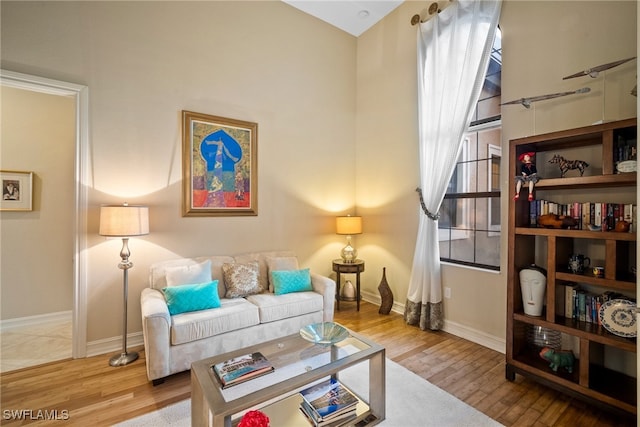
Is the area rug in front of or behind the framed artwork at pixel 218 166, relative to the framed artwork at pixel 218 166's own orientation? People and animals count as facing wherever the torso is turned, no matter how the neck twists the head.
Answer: in front

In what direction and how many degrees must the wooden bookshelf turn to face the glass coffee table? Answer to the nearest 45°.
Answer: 0° — it already faces it

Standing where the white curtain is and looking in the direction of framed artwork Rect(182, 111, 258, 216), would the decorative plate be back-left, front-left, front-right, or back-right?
back-left

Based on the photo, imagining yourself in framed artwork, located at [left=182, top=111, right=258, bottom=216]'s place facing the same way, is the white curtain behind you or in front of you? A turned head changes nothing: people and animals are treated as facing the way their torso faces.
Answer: in front

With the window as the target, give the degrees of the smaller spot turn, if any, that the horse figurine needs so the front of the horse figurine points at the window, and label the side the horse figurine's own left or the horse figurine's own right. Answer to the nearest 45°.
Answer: approximately 45° to the horse figurine's own right

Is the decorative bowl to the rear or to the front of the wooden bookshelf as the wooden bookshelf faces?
to the front

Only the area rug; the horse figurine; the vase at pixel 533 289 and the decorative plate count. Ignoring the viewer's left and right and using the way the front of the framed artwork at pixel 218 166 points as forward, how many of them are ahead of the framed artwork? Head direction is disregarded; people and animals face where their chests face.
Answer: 4

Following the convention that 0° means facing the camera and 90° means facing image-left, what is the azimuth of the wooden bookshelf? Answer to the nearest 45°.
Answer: approximately 45°

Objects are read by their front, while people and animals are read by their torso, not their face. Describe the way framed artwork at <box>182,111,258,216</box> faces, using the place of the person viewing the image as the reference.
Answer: facing the viewer and to the right of the viewer

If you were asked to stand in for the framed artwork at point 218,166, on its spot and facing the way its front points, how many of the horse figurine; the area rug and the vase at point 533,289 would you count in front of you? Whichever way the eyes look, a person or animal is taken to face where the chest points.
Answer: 3

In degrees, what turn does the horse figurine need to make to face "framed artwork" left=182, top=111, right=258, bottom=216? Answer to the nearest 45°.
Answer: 0° — it already faces it
